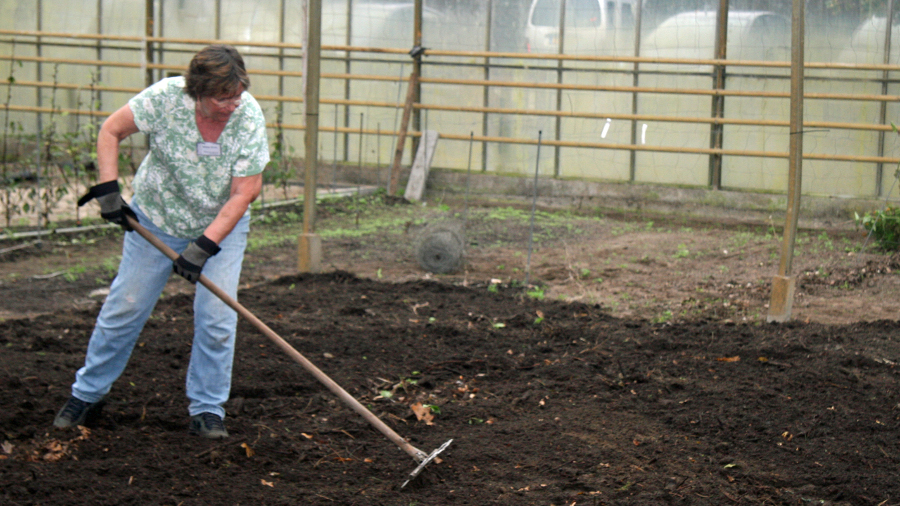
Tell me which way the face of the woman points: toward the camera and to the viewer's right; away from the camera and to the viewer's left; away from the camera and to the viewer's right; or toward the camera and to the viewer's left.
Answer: toward the camera and to the viewer's right

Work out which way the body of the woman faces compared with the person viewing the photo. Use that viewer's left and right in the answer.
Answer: facing the viewer

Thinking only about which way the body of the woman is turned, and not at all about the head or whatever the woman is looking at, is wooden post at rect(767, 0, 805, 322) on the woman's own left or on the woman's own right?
on the woman's own left

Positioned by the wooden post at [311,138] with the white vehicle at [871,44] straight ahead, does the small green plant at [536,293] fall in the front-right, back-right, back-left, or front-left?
front-right

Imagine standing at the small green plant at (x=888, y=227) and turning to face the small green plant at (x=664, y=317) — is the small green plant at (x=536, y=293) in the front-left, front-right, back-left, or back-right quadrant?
front-right
